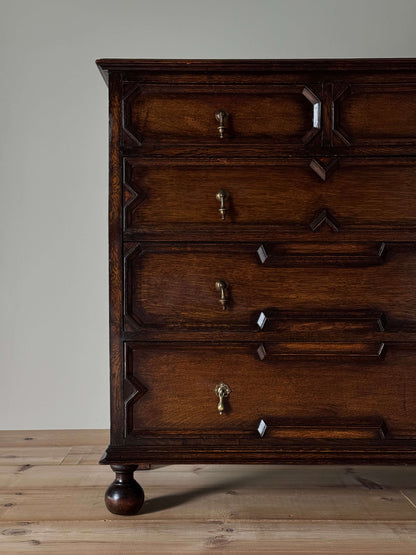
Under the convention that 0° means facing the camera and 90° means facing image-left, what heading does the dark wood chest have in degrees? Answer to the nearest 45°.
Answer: approximately 0°
